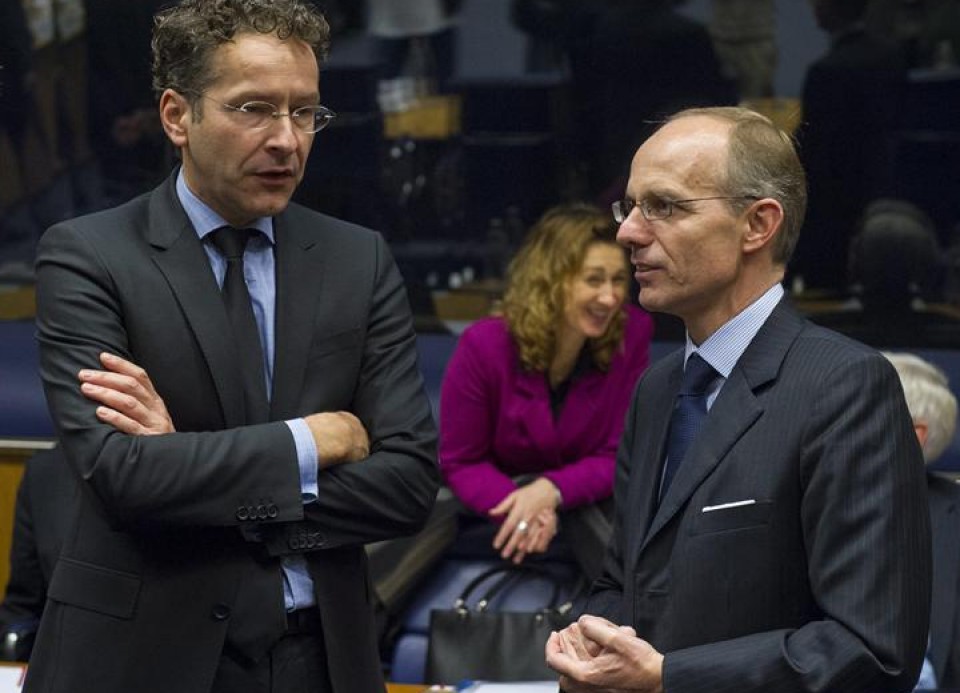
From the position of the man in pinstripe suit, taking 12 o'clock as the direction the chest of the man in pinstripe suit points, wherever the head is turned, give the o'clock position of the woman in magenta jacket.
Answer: The woman in magenta jacket is roughly at 4 o'clock from the man in pinstripe suit.

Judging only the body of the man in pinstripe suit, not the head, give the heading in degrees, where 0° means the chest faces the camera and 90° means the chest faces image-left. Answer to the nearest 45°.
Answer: approximately 45°

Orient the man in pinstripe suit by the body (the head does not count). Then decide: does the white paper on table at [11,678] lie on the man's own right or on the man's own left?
on the man's own right

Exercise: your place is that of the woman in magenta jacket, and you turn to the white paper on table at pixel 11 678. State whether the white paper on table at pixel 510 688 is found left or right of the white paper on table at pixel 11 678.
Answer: left

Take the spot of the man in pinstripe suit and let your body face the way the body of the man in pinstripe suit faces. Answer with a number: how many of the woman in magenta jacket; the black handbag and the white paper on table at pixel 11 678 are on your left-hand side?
0

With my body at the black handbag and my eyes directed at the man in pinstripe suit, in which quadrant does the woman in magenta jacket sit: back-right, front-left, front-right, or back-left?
back-left

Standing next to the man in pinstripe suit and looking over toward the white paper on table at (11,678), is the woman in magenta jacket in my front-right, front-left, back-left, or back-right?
front-right

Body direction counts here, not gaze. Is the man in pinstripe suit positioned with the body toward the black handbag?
no

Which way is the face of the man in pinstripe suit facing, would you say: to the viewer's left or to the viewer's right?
to the viewer's left

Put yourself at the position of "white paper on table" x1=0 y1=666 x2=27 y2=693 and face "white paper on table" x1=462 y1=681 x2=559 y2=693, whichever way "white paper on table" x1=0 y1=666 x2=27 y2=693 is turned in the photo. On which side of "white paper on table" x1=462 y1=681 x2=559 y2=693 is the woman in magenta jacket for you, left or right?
left

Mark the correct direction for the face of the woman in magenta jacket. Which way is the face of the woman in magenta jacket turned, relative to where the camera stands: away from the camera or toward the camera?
toward the camera
